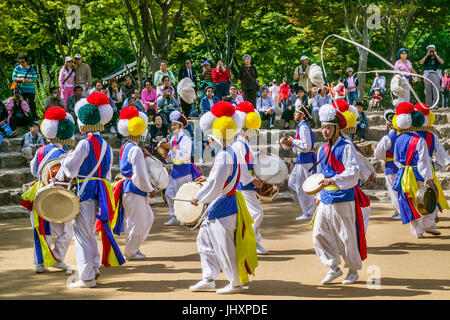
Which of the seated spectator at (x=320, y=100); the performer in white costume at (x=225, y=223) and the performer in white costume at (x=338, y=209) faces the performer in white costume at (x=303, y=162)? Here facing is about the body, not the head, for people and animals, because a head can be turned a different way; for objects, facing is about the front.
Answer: the seated spectator

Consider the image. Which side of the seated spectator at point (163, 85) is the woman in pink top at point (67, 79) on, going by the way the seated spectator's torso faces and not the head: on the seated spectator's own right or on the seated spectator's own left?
on the seated spectator's own right

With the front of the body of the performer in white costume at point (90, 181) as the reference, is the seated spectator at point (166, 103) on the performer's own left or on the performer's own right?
on the performer's own right

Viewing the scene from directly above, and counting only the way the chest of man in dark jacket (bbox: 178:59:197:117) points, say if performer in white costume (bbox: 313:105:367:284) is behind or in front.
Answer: in front

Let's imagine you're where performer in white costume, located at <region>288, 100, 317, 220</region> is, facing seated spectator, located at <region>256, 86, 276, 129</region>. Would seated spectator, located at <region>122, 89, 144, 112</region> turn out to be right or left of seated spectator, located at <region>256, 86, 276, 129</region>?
left

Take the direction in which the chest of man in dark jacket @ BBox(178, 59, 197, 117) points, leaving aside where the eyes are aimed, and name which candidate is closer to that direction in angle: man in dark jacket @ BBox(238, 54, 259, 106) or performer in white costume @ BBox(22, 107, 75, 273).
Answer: the performer in white costume

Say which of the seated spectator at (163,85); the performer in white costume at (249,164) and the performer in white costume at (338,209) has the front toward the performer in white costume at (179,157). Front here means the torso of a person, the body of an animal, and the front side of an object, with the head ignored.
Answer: the seated spectator

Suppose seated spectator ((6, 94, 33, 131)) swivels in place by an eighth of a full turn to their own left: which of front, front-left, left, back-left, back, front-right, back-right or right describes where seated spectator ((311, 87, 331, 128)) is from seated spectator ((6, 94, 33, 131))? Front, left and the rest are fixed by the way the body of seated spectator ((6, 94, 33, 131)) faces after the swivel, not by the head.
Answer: front-left

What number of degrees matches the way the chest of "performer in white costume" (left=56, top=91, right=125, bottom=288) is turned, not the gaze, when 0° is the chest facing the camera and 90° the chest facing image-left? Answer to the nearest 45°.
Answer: approximately 135°

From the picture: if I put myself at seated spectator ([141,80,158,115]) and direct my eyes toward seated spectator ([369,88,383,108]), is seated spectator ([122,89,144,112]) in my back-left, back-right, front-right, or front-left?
back-right
